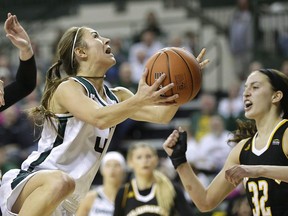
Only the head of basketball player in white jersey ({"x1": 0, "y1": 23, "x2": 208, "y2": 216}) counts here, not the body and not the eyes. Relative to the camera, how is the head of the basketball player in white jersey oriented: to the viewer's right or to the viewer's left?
to the viewer's right

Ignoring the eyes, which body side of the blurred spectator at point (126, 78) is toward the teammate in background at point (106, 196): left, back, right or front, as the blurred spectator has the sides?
front

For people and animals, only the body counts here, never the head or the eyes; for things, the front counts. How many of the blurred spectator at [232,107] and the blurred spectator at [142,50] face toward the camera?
2

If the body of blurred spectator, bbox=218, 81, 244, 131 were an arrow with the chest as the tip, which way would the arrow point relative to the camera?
toward the camera

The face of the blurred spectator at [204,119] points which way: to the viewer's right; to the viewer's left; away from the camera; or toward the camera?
toward the camera

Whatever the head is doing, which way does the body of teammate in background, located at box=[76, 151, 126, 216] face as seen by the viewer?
toward the camera

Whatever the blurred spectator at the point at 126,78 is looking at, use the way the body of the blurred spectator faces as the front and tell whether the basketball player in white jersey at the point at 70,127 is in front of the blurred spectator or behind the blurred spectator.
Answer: in front

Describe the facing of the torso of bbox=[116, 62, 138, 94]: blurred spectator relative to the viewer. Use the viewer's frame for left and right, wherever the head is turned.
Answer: facing the viewer

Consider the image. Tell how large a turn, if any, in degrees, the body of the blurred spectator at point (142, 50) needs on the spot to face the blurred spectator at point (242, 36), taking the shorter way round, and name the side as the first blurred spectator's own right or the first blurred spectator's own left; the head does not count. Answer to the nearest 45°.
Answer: approximately 90° to the first blurred spectator's own left
